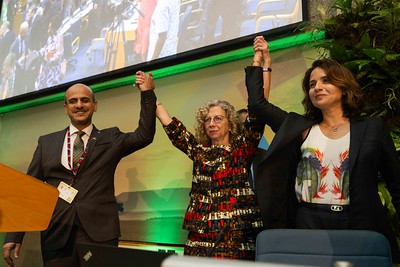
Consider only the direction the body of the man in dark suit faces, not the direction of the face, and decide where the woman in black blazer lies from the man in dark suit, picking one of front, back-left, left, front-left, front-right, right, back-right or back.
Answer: front-left

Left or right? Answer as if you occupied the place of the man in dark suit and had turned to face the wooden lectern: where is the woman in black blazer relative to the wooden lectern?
left

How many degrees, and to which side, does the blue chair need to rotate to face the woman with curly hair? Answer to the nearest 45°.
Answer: approximately 135° to its right

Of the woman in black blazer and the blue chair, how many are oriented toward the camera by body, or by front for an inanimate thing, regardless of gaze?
2

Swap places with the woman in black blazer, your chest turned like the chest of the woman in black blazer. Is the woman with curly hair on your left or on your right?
on your right

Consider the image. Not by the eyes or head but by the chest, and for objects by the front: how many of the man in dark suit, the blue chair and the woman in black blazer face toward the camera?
3

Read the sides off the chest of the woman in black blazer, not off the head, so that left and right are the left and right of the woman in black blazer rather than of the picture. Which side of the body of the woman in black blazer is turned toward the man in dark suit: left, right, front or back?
right
